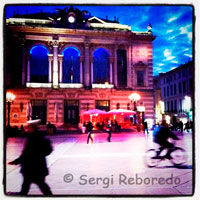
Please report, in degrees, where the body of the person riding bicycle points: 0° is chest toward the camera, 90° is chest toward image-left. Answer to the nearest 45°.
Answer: approximately 270°

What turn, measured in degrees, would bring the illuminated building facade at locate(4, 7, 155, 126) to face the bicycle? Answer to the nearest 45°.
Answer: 0° — it already faces it

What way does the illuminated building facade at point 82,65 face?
toward the camera

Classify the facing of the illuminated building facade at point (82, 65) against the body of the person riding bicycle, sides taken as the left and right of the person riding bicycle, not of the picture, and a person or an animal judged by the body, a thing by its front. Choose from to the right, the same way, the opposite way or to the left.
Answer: to the right

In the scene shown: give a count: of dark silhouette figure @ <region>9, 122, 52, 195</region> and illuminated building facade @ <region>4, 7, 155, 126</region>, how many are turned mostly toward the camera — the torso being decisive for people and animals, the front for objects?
1

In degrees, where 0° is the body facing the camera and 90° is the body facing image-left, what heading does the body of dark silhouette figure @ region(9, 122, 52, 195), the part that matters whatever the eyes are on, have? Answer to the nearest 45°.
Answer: approximately 90°

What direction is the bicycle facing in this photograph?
to the viewer's right

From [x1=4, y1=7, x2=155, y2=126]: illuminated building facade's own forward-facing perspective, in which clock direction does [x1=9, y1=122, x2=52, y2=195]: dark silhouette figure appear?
The dark silhouette figure is roughly at 12 o'clock from the illuminated building facade.

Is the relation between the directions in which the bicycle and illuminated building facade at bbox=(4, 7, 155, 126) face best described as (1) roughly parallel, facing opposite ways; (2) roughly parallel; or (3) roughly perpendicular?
roughly perpendicular

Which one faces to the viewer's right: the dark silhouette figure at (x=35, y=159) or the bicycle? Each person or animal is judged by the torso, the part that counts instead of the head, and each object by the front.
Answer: the bicycle

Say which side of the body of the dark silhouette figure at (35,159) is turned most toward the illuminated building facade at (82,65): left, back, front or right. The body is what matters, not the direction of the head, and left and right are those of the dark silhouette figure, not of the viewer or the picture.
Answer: right

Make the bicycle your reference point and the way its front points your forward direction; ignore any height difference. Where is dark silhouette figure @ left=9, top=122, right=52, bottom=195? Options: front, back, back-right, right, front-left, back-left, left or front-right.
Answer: back-right
